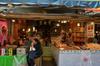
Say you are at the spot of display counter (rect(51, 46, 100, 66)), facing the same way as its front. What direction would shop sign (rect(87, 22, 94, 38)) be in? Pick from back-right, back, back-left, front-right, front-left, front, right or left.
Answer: back

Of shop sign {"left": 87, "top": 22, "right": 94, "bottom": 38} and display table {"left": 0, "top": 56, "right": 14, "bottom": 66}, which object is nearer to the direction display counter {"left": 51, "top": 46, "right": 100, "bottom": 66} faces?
the display table

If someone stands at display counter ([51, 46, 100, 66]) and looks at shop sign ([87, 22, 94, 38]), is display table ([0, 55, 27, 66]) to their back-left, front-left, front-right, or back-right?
back-left

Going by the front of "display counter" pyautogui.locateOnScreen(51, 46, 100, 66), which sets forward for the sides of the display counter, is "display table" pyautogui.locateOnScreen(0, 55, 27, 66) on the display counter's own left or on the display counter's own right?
on the display counter's own right

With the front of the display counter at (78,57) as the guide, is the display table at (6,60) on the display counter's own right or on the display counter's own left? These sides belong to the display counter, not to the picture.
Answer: on the display counter's own right

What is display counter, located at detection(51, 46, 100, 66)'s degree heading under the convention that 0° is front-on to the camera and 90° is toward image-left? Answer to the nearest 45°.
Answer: approximately 0°
